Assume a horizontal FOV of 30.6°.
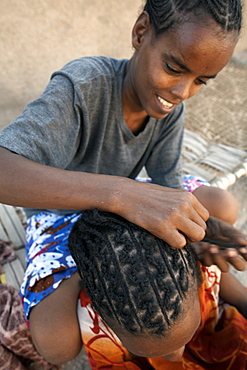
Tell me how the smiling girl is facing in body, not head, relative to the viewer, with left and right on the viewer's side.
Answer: facing the viewer and to the right of the viewer
